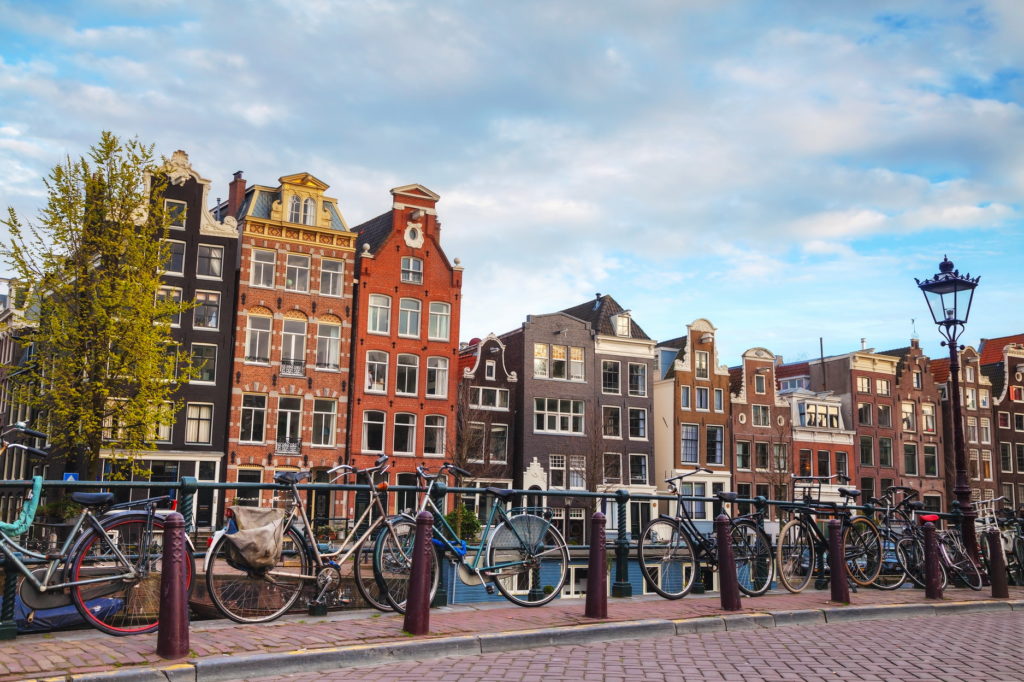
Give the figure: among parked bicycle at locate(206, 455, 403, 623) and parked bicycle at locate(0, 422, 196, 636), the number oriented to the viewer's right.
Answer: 1

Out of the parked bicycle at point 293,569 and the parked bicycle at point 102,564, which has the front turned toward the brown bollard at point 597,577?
the parked bicycle at point 293,569

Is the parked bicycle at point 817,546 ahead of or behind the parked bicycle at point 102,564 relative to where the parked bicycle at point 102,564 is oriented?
behind

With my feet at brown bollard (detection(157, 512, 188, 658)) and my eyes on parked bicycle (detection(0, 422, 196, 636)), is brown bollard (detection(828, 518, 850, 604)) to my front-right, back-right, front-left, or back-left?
back-right

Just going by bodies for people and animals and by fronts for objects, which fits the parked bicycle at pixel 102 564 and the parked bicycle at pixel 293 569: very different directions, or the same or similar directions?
very different directions

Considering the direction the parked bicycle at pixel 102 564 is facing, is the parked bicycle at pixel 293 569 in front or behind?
behind

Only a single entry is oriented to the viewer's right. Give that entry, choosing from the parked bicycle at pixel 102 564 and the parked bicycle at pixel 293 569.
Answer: the parked bicycle at pixel 293 569

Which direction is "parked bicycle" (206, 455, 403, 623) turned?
to the viewer's right

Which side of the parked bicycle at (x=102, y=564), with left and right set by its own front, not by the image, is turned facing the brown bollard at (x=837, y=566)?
back

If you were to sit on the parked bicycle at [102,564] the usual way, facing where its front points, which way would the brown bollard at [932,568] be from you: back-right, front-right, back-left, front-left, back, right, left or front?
back

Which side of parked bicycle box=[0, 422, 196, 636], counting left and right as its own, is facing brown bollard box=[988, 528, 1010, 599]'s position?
back

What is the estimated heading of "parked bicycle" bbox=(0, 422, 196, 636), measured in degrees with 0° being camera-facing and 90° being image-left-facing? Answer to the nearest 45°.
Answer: approximately 90°

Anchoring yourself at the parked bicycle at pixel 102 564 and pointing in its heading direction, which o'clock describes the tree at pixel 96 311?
The tree is roughly at 3 o'clock from the parked bicycle.

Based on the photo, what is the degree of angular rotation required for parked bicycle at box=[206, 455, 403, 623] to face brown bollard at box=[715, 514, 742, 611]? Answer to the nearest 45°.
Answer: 0° — it already faces it

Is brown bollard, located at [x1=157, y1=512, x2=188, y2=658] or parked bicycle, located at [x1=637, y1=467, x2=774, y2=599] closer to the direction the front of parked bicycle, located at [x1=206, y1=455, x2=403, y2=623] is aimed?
the parked bicycle

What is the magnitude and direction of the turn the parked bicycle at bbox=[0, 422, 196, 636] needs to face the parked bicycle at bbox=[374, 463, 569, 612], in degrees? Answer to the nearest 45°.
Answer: approximately 180°
